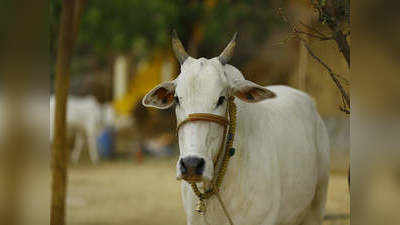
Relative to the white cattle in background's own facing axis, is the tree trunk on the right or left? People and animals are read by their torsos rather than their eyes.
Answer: on its right

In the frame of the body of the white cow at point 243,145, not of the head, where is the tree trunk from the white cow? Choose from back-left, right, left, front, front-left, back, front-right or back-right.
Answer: right

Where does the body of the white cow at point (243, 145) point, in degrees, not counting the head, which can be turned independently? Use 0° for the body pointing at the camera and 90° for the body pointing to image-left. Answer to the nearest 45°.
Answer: approximately 45°

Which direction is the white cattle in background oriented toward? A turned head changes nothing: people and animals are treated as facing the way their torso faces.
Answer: to the viewer's right

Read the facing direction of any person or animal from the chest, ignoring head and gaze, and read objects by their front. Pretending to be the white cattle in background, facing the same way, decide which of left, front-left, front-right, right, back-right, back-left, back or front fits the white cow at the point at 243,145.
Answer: right

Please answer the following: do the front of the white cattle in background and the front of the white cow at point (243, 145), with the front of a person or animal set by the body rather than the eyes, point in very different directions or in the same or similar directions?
very different directions

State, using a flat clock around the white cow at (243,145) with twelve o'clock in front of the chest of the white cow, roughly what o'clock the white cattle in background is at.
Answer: The white cattle in background is roughly at 4 o'clock from the white cow.
